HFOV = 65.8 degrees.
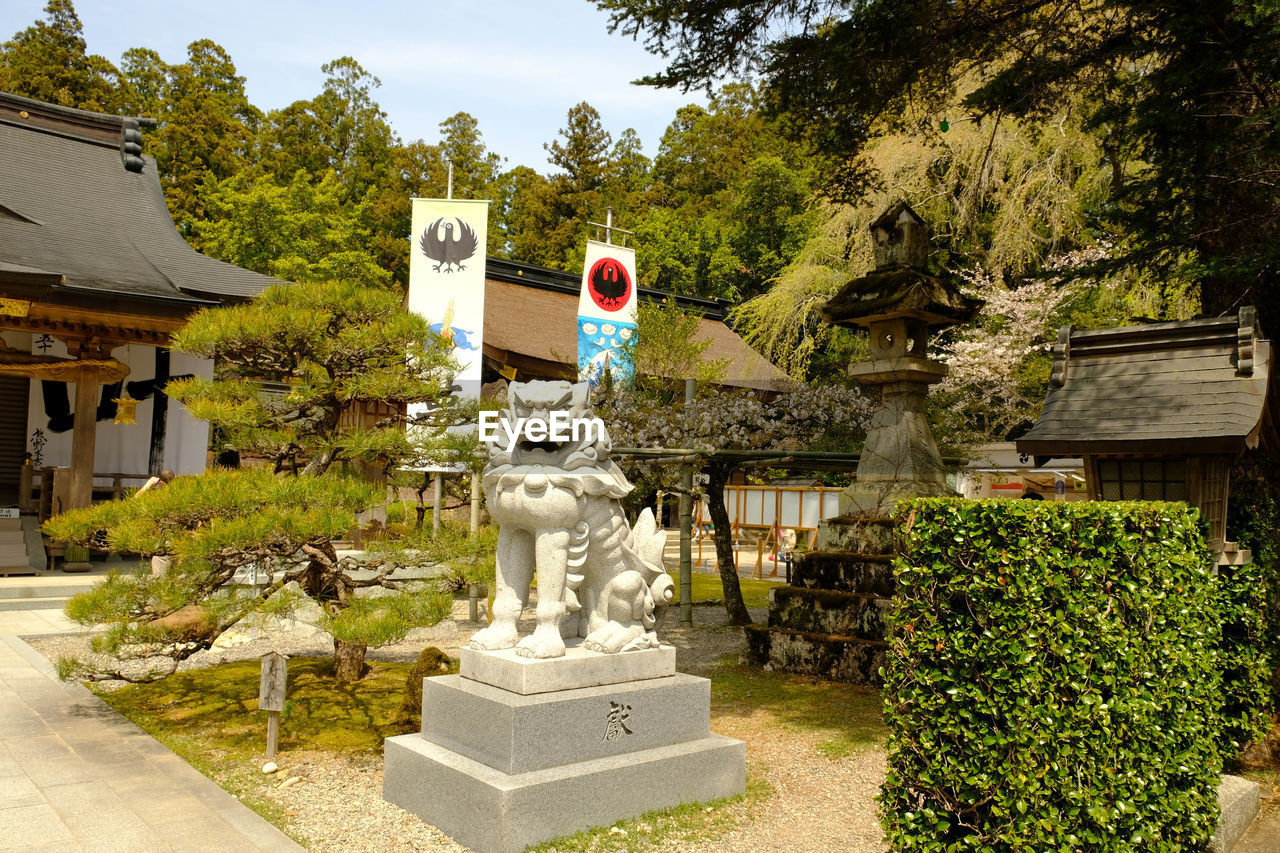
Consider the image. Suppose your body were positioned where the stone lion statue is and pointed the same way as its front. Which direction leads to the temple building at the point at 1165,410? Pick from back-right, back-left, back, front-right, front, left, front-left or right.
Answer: back-left

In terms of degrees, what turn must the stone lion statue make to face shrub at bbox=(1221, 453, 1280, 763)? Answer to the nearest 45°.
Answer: approximately 135° to its left

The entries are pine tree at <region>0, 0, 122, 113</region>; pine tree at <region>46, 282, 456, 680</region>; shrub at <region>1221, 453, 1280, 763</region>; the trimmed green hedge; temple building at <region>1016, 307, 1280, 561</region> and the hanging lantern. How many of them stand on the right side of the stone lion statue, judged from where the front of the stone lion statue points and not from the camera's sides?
3

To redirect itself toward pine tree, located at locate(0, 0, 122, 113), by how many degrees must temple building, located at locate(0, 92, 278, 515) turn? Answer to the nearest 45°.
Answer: approximately 180°

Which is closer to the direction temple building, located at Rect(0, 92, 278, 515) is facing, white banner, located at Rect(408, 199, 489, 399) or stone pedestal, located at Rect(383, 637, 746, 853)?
the stone pedestal

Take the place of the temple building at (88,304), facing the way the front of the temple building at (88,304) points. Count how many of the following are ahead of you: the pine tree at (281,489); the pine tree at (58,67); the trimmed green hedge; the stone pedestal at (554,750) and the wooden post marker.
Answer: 4

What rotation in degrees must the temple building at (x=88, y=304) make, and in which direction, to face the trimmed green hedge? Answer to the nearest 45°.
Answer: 0° — it already faces it

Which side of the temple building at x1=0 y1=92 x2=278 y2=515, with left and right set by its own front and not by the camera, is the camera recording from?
front

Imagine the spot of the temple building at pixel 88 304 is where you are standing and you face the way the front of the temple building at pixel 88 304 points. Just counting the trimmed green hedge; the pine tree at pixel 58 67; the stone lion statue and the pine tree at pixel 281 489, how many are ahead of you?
3

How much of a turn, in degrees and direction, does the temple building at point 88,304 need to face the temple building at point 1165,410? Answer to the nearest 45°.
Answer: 0° — it already faces it

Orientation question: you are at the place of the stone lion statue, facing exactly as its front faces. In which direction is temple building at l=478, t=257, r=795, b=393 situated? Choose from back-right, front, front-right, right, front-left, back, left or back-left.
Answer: back-right

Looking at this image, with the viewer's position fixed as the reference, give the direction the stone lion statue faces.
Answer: facing the viewer and to the left of the viewer

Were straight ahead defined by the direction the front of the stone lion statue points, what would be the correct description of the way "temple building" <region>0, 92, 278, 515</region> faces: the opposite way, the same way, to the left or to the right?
to the left
